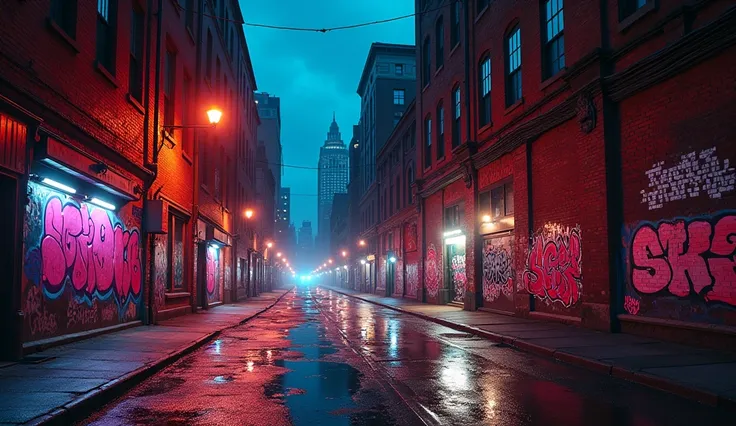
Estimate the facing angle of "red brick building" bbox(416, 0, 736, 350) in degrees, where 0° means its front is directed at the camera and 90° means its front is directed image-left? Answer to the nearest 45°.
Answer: approximately 45°

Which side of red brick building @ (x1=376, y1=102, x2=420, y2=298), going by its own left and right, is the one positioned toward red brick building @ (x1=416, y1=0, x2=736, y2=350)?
left

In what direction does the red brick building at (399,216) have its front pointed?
to the viewer's left

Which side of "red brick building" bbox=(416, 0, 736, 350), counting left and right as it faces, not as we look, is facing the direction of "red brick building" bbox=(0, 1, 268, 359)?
front

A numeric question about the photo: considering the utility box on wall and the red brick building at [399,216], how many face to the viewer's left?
1

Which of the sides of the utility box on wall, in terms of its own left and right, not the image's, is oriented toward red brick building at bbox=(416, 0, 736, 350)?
front

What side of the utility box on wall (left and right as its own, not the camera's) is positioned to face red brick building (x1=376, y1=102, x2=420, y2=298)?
left

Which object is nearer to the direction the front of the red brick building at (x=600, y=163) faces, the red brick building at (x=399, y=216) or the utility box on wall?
the utility box on wall

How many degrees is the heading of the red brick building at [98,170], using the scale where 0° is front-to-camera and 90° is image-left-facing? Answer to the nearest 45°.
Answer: approximately 315°
